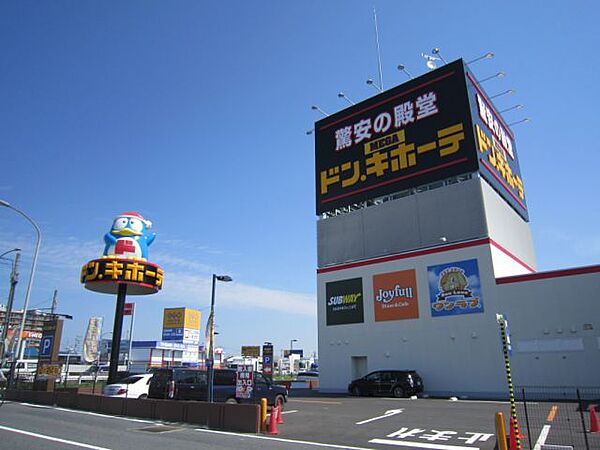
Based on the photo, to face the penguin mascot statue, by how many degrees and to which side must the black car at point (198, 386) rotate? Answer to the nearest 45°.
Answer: approximately 90° to its left

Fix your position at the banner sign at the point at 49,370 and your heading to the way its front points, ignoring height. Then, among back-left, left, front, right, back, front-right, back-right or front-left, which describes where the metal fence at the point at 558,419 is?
front-left

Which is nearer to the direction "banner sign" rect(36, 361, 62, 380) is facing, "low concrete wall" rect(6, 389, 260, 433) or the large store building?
the low concrete wall

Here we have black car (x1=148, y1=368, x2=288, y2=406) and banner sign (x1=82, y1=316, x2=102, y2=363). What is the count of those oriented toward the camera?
1

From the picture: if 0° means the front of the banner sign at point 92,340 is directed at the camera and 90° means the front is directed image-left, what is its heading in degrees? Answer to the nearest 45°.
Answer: approximately 0°

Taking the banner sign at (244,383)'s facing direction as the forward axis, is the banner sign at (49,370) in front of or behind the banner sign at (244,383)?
behind

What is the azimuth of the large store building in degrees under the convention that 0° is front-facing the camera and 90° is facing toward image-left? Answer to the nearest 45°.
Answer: approximately 45°

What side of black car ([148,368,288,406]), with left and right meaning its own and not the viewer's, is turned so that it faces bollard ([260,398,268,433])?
right

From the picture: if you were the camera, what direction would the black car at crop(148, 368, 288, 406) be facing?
facing away from the viewer and to the right of the viewer

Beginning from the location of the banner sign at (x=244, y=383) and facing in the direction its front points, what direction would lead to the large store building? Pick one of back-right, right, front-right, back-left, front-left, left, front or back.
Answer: back-left

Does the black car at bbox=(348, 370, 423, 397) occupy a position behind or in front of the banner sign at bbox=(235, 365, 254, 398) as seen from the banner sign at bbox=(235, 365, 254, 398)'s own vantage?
behind
